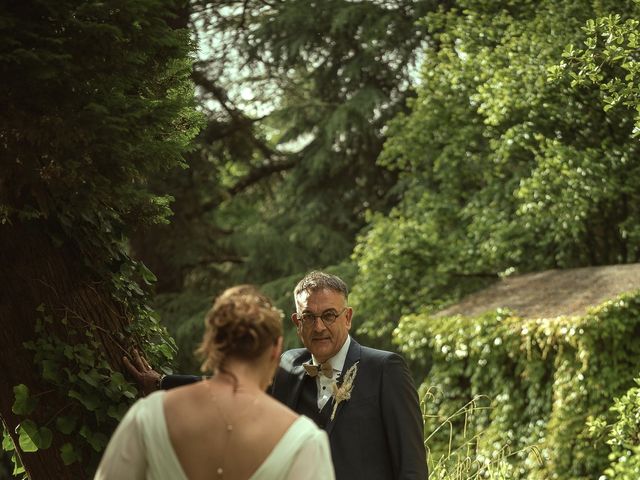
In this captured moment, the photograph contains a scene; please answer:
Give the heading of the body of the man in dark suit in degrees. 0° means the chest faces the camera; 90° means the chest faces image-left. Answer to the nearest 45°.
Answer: approximately 45°

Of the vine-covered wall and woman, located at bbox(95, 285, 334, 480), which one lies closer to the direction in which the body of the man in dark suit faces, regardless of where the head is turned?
the woman

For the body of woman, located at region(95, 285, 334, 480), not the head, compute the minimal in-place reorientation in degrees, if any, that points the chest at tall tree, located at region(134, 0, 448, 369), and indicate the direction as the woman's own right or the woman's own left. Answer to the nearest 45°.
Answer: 0° — they already face it

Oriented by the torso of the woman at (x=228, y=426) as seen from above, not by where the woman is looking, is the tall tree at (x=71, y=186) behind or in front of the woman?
in front

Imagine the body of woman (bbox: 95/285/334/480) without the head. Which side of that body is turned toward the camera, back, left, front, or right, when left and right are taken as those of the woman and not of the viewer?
back

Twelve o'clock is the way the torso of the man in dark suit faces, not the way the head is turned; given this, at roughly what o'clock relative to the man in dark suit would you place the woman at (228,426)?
The woman is roughly at 11 o'clock from the man in dark suit.

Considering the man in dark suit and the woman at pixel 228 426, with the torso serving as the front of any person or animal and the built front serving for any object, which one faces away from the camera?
the woman

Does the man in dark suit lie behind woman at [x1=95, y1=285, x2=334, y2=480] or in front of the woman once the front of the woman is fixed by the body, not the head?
in front

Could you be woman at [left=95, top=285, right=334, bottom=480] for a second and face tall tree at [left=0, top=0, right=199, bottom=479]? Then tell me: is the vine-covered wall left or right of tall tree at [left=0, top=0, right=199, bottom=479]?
right

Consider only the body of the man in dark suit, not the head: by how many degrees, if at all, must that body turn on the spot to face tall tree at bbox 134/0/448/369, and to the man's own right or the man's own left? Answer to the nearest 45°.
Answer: approximately 135° to the man's own right

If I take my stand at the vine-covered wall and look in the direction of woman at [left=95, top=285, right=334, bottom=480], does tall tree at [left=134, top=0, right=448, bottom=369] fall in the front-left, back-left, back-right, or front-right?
back-right
